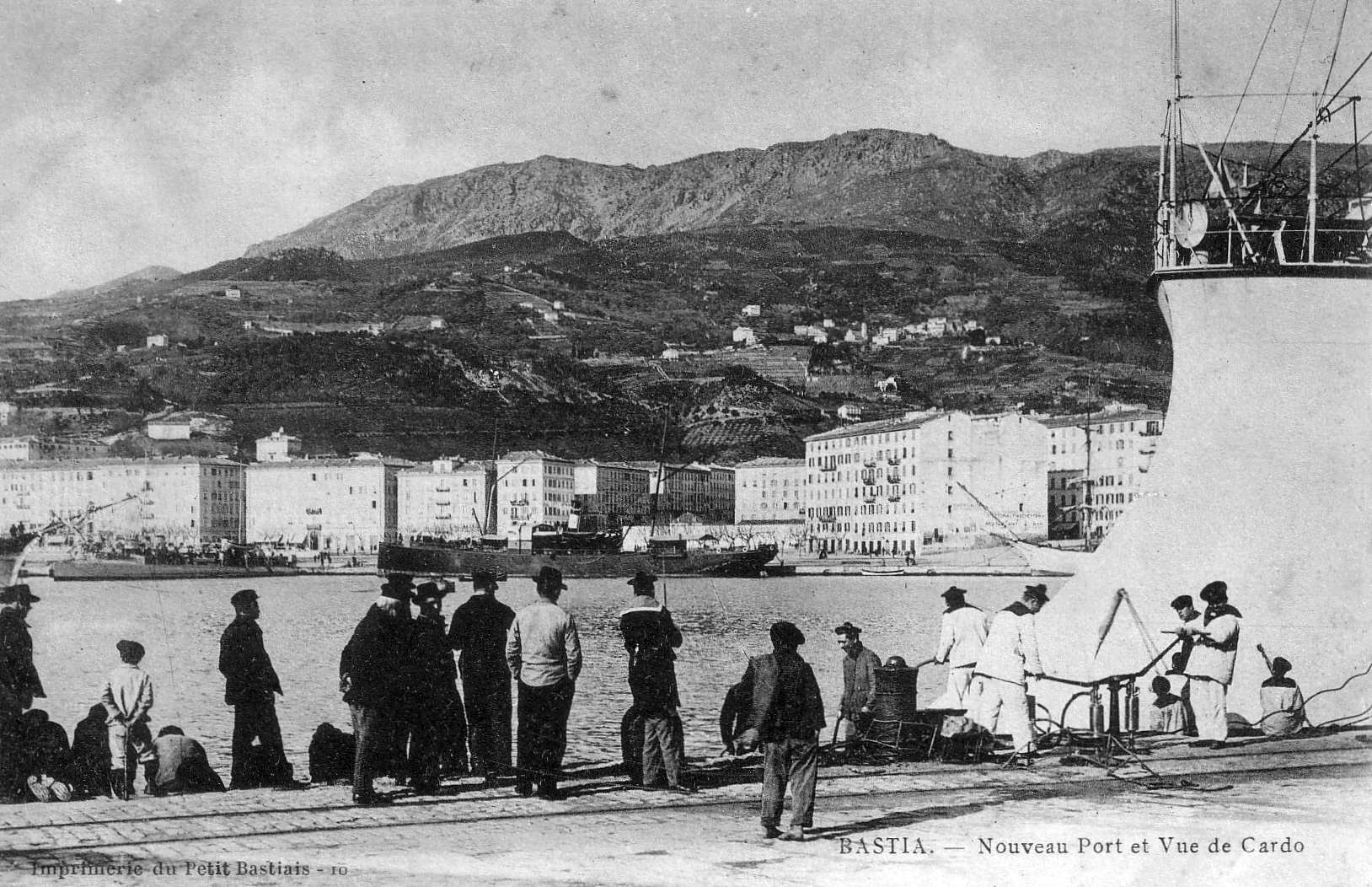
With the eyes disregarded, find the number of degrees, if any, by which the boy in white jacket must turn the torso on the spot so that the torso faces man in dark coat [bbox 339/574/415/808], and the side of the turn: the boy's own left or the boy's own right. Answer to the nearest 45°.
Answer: approximately 135° to the boy's own right

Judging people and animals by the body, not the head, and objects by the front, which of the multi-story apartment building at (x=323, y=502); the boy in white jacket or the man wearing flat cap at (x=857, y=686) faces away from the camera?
the boy in white jacket

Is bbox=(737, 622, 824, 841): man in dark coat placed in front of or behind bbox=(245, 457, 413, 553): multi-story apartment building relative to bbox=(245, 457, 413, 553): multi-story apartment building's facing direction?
in front

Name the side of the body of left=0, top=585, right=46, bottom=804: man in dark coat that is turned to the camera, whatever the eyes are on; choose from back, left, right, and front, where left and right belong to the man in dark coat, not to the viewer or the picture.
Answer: right

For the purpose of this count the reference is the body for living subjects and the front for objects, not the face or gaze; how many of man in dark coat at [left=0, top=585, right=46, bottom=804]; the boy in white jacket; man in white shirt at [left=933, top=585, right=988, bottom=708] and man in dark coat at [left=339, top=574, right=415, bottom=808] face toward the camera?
0

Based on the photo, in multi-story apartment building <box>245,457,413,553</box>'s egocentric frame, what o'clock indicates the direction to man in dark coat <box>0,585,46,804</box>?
The man in dark coat is roughly at 12 o'clock from the multi-story apartment building.

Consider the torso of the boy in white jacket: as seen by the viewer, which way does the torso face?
away from the camera

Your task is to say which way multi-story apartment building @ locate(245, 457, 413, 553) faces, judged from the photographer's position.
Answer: facing the viewer

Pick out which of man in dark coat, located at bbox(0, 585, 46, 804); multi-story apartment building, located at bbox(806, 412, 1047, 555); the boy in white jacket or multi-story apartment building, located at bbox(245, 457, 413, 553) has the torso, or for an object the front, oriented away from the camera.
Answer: the boy in white jacket

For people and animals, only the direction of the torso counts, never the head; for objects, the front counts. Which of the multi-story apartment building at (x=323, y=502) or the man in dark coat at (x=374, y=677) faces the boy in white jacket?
the multi-story apartment building

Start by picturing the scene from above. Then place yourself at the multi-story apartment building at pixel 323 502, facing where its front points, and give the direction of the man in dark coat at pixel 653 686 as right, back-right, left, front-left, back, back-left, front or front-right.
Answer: front

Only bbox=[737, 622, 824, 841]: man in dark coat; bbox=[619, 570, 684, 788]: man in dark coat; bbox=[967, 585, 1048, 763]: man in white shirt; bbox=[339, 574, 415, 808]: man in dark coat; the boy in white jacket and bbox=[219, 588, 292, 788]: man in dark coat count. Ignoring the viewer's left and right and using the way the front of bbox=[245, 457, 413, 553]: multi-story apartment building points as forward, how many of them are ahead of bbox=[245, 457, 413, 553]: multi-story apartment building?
6
